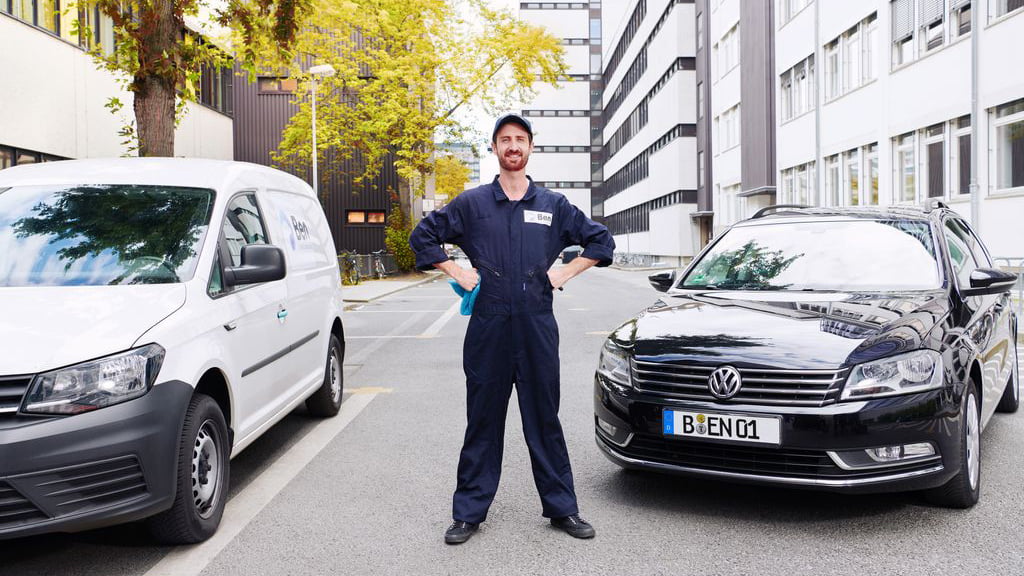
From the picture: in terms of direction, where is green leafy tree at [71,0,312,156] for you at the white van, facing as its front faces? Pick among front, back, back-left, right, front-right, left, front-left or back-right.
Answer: back-right

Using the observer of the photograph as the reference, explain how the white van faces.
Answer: facing the viewer and to the left of the viewer

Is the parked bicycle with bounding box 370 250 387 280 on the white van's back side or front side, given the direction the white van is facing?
on the back side

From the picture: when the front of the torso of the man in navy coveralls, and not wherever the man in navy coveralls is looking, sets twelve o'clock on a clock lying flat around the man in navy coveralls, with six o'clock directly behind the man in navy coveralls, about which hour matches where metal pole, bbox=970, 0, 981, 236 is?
The metal pole is roughly at 7 o'clock from the man in navy coveralls.

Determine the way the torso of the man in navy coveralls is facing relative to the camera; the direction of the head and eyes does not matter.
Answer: toward the camera

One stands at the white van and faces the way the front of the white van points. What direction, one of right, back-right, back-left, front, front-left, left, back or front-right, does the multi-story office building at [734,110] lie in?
back

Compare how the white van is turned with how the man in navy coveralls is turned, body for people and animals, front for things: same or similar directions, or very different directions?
same or similar directions

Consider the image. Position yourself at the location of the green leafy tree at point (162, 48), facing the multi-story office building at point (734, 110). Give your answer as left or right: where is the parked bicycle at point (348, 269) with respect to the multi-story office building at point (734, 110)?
left

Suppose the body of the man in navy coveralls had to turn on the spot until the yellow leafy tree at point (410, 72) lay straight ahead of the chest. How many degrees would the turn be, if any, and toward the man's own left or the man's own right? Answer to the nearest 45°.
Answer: approximately 180°

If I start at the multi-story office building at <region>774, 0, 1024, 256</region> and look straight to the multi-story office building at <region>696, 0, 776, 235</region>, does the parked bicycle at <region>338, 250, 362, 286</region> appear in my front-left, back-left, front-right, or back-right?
front-left

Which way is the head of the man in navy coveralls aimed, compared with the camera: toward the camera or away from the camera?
toward the camera

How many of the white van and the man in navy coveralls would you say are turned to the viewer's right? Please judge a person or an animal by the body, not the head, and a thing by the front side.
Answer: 0

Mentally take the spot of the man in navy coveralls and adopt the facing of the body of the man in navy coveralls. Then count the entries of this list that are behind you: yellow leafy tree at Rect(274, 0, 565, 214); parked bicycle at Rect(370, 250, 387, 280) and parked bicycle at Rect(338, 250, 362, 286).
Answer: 3
